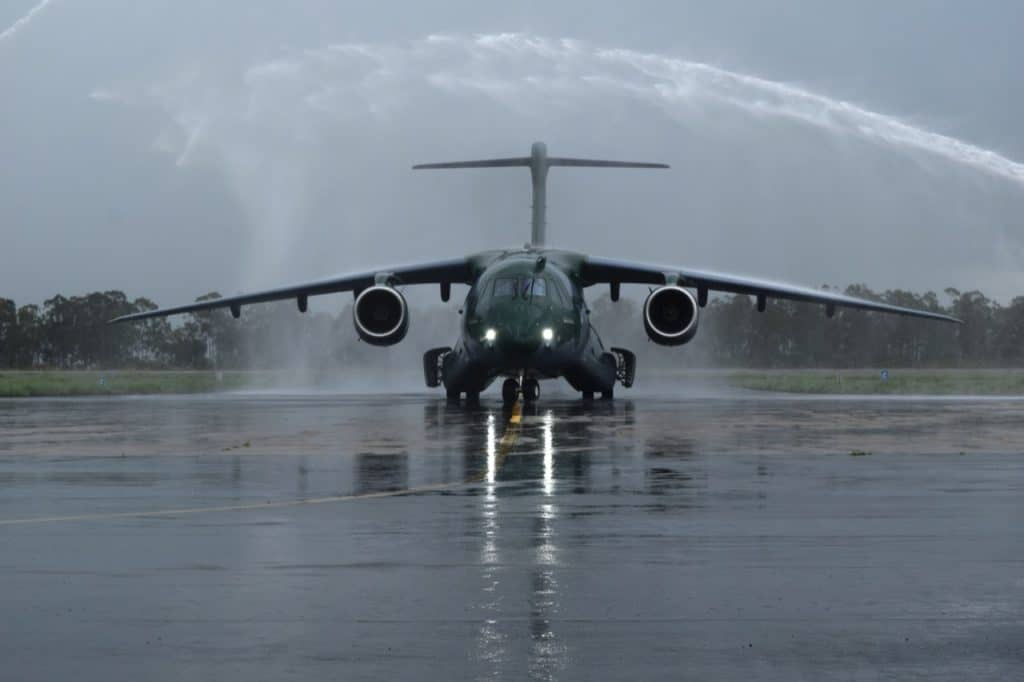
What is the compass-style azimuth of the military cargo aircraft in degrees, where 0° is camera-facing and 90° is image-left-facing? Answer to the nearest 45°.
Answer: approximately 0°
